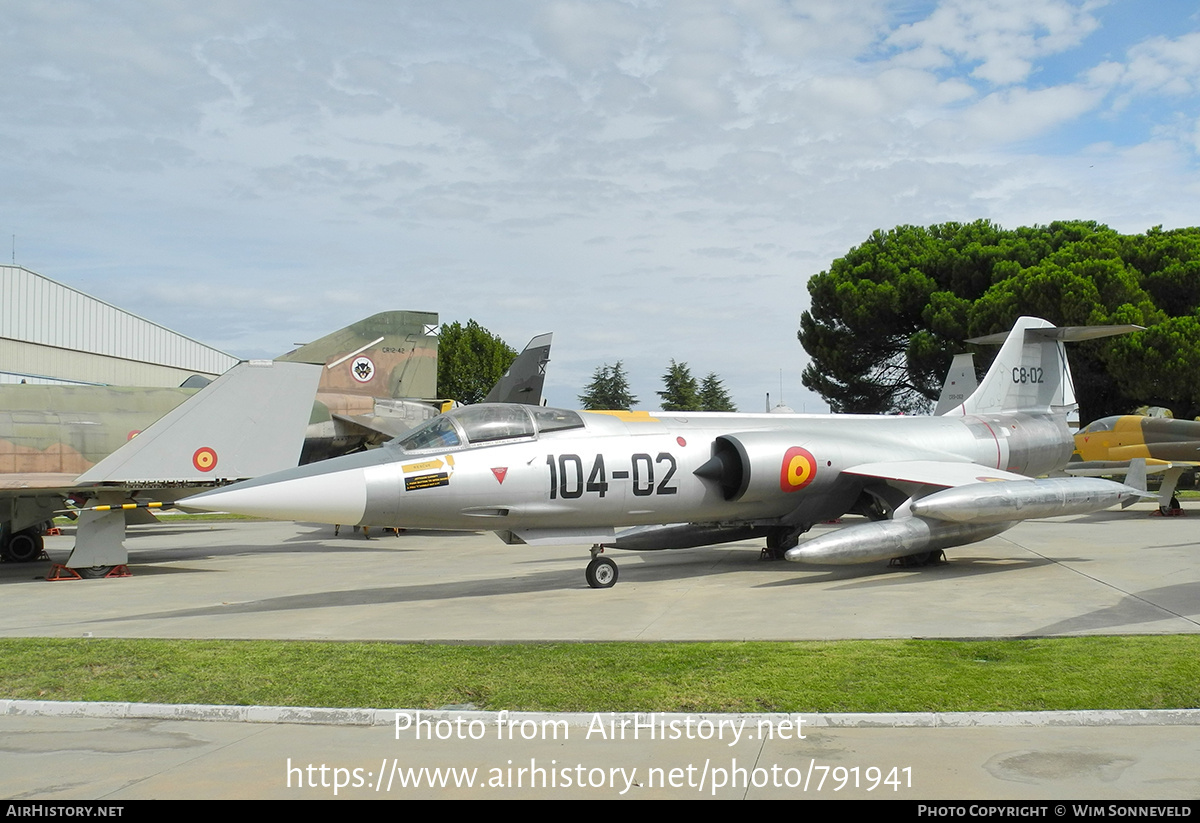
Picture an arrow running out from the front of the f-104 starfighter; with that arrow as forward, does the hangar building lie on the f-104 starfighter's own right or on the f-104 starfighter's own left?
on the f-104 starfighter's own right

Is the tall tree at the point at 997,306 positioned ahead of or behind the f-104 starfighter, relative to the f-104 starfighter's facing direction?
behind

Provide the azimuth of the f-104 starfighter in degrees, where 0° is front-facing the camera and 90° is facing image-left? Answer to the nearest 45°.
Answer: approximately 45°
